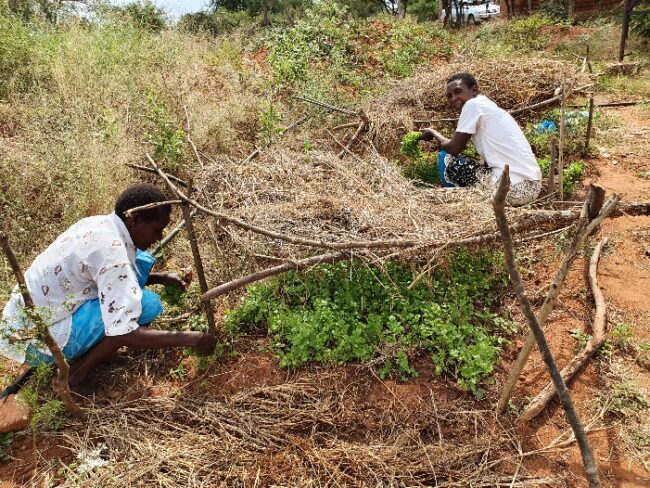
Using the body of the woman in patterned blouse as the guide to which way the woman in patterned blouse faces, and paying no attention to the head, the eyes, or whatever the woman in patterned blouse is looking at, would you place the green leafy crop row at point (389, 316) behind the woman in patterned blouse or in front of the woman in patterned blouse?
in front

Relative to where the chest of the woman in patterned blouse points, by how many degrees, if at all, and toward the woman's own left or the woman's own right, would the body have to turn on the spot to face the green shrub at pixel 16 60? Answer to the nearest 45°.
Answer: approximately 90° to the woman's own left

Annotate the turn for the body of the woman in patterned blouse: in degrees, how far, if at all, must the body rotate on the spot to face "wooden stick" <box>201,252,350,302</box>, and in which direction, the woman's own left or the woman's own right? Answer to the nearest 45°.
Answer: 0° — they already face it

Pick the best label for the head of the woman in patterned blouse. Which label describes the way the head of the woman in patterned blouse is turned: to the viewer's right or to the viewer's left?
to the viewer's right

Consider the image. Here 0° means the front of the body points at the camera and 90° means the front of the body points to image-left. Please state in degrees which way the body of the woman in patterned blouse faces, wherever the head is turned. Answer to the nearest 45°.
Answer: approximately 270°

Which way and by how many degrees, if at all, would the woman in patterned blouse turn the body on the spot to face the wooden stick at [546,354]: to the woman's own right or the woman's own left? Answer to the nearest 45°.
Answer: approximately 45° to the woman's own right

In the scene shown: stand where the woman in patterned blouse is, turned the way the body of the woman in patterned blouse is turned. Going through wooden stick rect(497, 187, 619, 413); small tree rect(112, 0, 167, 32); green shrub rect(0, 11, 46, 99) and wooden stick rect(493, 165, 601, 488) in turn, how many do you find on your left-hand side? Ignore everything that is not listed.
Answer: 2

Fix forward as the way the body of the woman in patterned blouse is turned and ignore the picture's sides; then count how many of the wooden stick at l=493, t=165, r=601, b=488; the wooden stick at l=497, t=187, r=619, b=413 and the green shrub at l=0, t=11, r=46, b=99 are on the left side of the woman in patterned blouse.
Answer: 1

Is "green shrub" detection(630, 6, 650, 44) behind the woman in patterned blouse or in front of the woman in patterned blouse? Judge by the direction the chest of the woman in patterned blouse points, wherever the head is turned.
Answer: in front

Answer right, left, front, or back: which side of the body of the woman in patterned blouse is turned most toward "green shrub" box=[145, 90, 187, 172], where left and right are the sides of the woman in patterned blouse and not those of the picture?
left

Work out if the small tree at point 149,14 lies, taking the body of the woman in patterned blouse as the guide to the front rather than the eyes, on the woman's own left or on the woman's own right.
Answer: on the woman's own left

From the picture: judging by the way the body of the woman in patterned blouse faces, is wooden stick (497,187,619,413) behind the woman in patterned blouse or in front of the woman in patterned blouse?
in front
